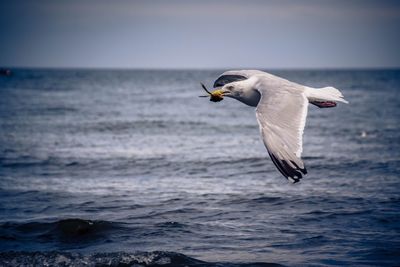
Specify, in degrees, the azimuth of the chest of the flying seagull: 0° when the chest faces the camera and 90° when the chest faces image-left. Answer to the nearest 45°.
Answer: approximately 90°
